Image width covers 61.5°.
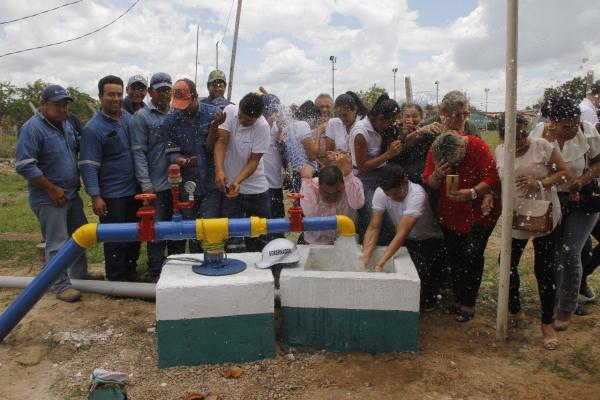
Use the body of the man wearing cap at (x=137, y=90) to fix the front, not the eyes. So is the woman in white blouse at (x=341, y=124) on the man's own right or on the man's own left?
on the man's own left

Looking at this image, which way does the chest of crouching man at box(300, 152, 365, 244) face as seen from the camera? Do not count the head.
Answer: toward the camera

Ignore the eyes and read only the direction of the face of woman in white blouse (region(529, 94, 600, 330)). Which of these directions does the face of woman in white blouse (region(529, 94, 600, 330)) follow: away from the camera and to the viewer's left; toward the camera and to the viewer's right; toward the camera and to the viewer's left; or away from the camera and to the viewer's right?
toward the camera and to the viewer's left

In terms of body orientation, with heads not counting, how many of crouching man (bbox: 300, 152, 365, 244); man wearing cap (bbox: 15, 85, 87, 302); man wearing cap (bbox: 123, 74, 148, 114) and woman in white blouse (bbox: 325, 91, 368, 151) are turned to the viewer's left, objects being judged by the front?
0

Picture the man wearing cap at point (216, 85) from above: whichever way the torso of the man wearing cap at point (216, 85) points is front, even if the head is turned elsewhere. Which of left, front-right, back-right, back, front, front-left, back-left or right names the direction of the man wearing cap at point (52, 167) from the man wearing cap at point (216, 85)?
front-right

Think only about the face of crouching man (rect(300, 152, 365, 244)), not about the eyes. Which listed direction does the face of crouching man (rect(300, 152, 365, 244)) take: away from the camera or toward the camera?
toward the camera

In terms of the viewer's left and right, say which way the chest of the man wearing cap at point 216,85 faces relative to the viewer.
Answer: facing the viewer

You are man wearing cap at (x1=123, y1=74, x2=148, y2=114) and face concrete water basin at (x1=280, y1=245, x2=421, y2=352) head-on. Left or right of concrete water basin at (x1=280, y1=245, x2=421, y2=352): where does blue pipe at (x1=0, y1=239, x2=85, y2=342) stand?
right

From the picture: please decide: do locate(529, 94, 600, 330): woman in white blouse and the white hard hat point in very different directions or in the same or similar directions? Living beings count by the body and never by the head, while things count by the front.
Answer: same or similar directions

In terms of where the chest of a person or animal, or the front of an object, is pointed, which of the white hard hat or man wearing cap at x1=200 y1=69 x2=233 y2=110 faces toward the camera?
the man wearing cap

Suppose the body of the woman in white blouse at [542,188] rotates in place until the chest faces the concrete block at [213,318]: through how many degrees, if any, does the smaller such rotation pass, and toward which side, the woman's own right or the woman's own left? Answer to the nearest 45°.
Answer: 0° — they already face it

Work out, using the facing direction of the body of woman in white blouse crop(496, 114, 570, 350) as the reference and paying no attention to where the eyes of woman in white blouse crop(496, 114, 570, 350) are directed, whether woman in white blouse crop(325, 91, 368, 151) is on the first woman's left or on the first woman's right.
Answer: on the first woman's right

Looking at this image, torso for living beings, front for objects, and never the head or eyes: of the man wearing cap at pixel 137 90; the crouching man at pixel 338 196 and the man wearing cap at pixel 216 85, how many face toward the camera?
3

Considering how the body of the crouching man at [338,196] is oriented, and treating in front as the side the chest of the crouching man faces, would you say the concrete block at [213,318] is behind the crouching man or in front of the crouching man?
in front

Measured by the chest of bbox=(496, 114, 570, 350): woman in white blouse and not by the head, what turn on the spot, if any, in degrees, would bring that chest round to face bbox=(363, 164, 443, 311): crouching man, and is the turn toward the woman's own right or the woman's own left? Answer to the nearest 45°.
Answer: approximately 45° to the woman's own right

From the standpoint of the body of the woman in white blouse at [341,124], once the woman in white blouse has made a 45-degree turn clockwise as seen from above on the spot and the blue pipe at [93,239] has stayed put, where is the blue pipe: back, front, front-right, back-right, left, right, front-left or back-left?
front-left
